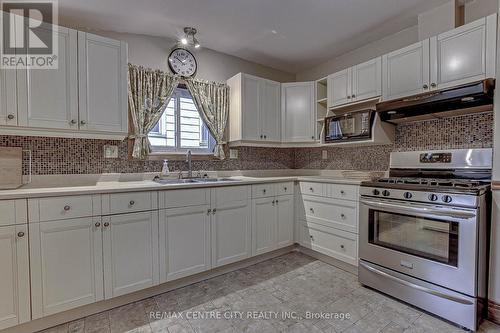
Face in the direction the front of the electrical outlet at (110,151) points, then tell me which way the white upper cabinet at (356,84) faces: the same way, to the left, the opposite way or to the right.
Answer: to the right

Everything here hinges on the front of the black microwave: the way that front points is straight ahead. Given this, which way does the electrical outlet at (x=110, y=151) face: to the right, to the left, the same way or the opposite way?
to the left

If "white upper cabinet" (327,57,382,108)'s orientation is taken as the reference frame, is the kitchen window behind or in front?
in front

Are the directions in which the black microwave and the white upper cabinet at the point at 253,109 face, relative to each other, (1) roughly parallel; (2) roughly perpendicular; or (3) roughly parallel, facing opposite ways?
roughly perpendicular

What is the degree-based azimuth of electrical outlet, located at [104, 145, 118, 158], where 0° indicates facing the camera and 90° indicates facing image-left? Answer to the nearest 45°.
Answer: approximately 0°

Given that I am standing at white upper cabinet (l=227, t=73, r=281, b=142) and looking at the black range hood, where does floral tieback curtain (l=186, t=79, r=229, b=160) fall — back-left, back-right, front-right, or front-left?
back-right

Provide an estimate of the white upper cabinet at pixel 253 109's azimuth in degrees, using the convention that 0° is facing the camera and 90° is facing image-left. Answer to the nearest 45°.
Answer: approximately 315°

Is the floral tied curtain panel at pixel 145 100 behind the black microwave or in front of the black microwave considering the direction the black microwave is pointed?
in front

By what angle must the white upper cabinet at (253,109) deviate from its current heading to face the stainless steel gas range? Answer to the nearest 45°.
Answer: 0° — it already faces it

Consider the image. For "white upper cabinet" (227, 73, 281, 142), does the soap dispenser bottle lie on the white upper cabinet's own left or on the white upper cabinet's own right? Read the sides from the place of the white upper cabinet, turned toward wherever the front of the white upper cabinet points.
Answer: on the white upper cabinet's own right

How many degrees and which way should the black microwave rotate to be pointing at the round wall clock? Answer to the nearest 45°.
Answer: approximately 45° to its right

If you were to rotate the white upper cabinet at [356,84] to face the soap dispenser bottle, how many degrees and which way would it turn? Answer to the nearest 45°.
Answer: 0° — it already faces it
